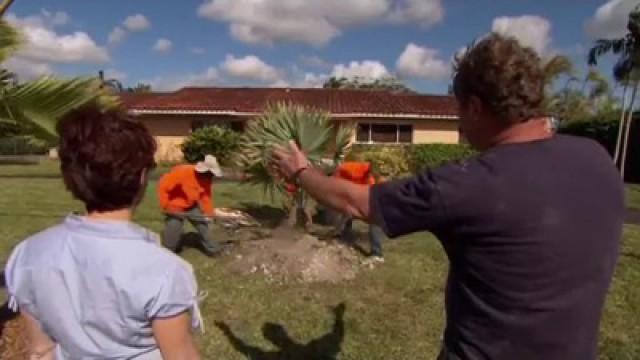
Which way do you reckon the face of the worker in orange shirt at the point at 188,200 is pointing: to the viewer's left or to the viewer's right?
to the viewer's right

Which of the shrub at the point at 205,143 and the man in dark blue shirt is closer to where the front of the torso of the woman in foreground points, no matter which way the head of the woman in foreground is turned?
the shrub

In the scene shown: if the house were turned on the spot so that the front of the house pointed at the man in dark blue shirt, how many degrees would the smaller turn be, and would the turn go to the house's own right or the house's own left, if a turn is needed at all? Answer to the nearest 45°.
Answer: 0° — it already faces them

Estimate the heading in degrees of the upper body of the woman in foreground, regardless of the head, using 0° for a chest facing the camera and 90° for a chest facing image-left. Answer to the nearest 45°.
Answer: approximately 180°

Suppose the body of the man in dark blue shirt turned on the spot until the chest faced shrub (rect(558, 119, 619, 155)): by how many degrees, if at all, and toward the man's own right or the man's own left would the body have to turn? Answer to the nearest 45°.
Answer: approximately 45° to the man's own right

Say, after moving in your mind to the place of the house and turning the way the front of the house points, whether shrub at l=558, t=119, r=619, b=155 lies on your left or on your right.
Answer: on your left

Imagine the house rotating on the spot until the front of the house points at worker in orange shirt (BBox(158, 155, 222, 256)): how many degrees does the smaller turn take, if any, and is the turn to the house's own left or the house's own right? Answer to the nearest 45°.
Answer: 0° — it already faces them

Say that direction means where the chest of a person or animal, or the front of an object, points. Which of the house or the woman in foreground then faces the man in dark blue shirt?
the house

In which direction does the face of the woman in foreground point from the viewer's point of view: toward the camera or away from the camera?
away from the camera

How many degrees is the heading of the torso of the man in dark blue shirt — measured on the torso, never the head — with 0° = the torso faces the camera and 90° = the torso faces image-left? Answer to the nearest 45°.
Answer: approximately 135°

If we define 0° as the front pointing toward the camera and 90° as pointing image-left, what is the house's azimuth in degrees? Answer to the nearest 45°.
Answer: approximately 0°
